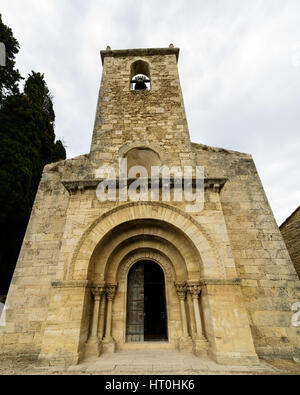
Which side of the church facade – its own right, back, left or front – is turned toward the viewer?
front

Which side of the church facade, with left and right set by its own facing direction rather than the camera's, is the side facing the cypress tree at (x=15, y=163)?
right
